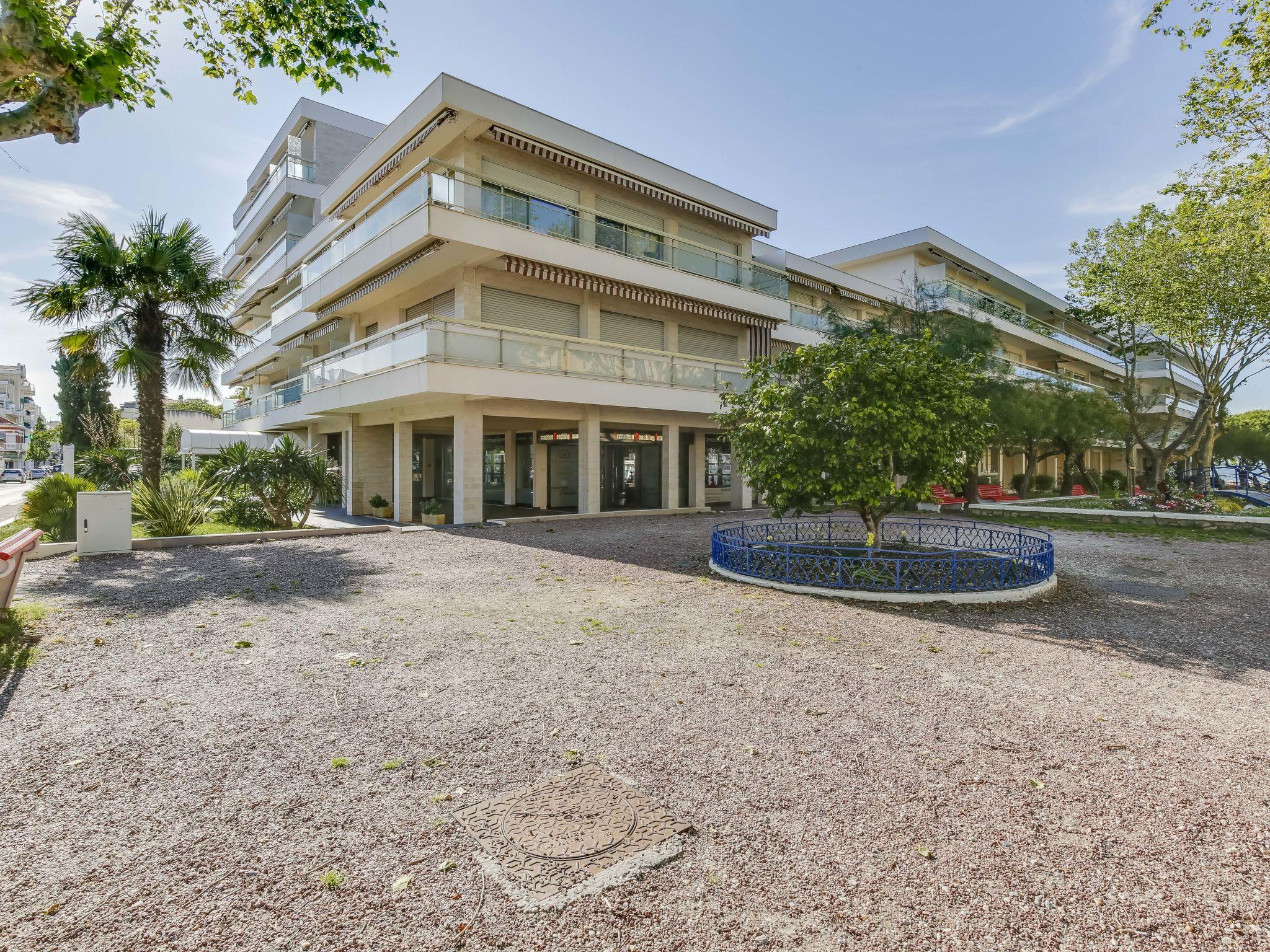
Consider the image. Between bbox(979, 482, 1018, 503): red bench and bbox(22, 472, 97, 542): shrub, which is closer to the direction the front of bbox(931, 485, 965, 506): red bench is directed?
the shrub

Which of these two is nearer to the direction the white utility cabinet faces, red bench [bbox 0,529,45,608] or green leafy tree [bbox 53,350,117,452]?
the red bench

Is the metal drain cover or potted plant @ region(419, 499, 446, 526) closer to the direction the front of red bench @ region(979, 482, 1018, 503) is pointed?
the metal drain cover

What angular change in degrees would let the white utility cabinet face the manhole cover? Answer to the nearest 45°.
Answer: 0° — it already faces it

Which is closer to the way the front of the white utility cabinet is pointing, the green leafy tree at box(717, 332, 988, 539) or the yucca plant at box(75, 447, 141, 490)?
the green leafy tree

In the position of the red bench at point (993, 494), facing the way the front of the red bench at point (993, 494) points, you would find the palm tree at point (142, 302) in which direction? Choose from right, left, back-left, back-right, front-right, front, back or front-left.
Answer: right

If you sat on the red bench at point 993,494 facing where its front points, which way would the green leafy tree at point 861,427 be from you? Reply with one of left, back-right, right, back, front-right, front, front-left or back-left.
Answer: front-right

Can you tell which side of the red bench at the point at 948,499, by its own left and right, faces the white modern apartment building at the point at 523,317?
right

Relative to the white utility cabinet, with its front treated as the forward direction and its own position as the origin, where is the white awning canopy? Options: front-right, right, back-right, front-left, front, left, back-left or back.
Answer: back

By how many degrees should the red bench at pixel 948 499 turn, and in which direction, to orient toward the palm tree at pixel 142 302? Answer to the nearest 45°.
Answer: approximately 90° to its right

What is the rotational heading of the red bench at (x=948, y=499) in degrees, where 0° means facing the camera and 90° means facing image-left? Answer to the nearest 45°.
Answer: approximately 315°

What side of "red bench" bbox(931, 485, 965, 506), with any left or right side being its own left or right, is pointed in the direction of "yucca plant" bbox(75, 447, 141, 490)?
right

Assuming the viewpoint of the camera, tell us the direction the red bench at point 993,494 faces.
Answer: facing the viewer and to the right of the viewer

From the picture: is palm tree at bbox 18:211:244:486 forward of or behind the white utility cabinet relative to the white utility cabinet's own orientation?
behind

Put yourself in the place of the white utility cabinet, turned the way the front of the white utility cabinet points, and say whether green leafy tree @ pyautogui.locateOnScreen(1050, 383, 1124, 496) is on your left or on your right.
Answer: on your left

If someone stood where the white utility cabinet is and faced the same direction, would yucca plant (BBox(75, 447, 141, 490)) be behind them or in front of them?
behind
